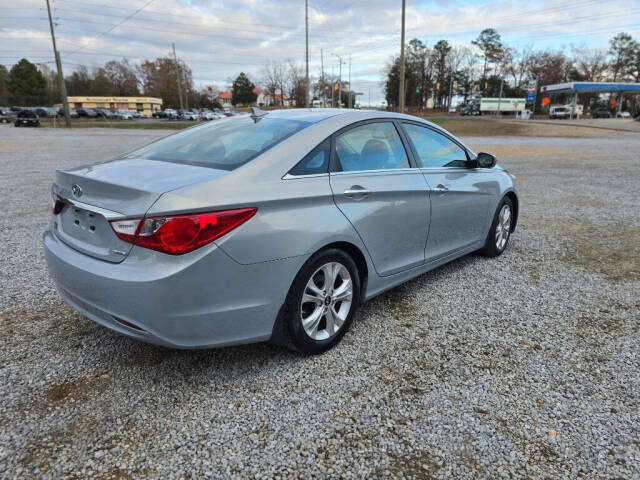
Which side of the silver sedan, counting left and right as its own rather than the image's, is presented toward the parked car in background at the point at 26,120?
left

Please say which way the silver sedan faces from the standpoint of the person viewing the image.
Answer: facing away from the viewer and to the right of the viewer
